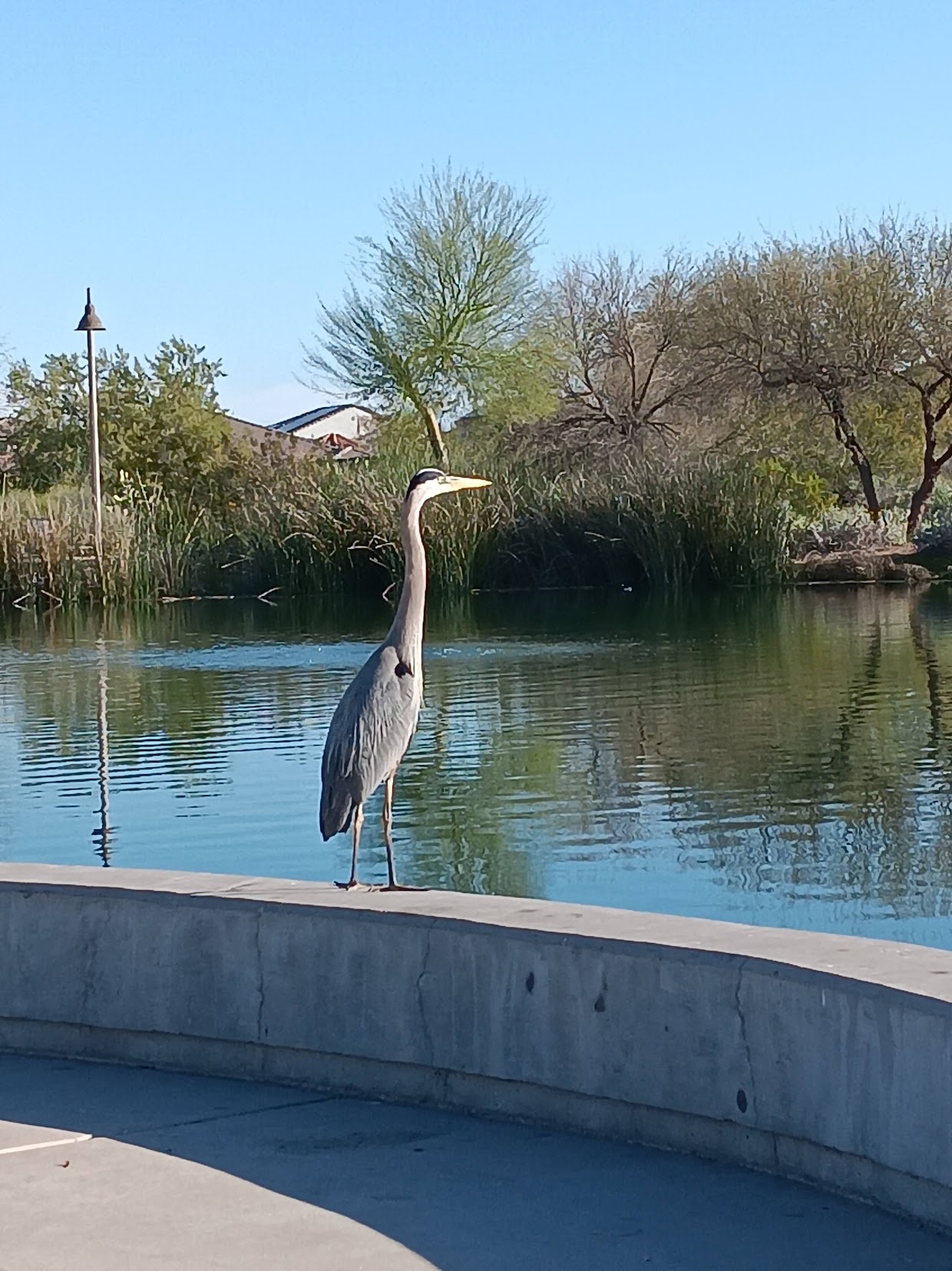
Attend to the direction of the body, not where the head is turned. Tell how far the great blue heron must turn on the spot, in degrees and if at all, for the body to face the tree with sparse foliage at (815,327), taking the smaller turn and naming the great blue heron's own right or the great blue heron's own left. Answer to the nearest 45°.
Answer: approximately 90° to the great blue heron's own left

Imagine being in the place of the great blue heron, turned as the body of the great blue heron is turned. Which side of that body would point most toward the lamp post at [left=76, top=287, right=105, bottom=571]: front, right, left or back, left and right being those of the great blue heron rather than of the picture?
left

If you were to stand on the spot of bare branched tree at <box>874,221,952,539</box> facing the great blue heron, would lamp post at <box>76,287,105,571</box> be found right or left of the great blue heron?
right

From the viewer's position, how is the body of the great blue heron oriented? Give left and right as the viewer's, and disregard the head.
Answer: facing to the right of the viewer
